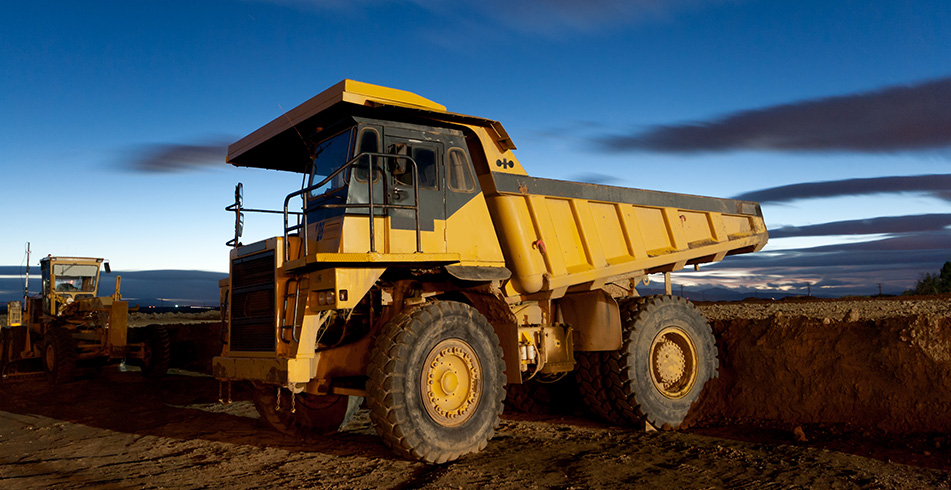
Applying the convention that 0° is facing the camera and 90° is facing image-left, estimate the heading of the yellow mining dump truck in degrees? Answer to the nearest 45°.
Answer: approximately 45°

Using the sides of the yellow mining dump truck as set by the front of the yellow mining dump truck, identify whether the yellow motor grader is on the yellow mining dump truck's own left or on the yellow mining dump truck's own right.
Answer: on the yellow mining dump truck's own right
